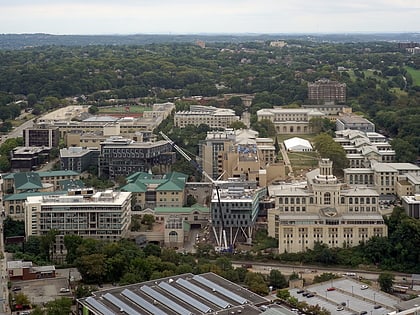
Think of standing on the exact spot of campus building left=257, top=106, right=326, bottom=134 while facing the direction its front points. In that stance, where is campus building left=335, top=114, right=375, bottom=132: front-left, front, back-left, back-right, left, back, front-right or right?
front-left

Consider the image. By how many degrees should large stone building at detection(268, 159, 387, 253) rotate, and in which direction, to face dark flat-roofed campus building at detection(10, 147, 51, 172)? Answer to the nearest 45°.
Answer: approximately 135° to its right

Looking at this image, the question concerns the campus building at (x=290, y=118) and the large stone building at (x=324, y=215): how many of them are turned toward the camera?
2

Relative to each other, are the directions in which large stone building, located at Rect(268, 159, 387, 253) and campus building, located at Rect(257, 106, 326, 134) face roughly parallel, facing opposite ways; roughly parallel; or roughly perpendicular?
roughly parallel

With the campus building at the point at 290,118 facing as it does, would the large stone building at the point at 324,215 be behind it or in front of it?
in front

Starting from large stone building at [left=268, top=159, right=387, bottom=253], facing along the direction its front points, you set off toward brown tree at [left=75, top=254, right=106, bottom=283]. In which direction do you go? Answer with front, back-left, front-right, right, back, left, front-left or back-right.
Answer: front-right

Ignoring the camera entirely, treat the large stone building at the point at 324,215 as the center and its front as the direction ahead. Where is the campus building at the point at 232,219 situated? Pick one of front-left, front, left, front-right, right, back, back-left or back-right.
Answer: right

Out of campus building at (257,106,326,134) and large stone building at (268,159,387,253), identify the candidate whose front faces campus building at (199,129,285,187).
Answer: campus building at (257,106,326,134)

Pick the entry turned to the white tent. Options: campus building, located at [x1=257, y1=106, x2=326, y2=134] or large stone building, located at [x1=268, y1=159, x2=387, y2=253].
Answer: the campus building

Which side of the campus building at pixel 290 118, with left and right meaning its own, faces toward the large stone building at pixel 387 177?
front

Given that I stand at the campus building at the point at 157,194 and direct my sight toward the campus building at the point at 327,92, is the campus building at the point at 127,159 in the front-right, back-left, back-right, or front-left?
front-left

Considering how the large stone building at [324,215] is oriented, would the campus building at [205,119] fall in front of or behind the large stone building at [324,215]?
behind

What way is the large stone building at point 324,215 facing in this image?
toward the camera

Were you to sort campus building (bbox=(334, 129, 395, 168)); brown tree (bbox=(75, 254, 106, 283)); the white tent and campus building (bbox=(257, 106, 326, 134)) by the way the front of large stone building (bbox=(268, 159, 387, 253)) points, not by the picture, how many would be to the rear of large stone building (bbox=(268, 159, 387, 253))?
3

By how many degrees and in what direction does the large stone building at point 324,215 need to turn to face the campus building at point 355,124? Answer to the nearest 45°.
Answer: approximately 180°

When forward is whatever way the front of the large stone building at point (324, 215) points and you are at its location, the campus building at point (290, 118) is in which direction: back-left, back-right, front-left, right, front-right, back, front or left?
back

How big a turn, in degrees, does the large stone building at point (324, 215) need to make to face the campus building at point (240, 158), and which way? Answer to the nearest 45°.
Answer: approximately 135° to its right
